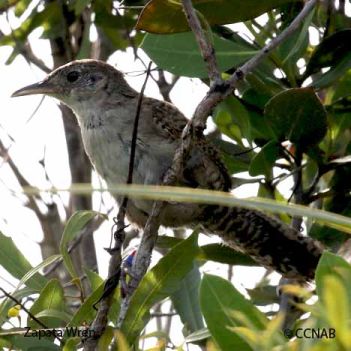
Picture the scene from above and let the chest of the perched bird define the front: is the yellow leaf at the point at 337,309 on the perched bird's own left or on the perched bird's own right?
on the perched bird's own left

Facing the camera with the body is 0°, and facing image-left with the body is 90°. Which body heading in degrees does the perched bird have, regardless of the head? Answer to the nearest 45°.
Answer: approximately 90°
